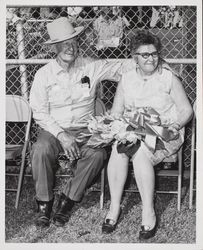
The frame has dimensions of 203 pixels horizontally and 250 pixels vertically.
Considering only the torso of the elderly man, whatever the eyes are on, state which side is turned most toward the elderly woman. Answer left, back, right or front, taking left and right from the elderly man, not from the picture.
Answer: left
